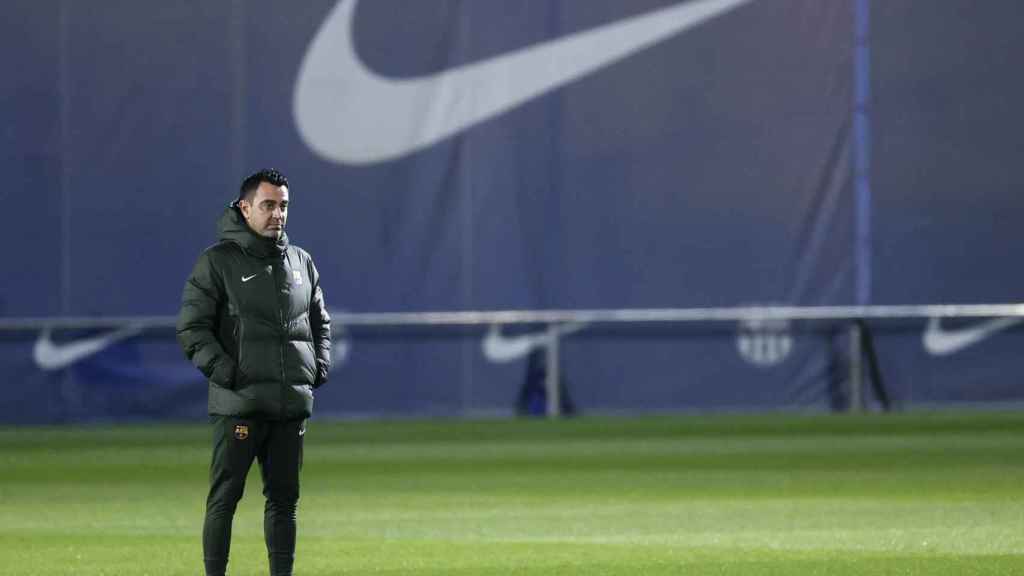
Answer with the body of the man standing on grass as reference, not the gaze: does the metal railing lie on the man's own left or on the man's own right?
on the man's own left

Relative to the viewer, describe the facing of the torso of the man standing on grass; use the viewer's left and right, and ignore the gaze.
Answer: facing the viewer and to the right of the viewer
